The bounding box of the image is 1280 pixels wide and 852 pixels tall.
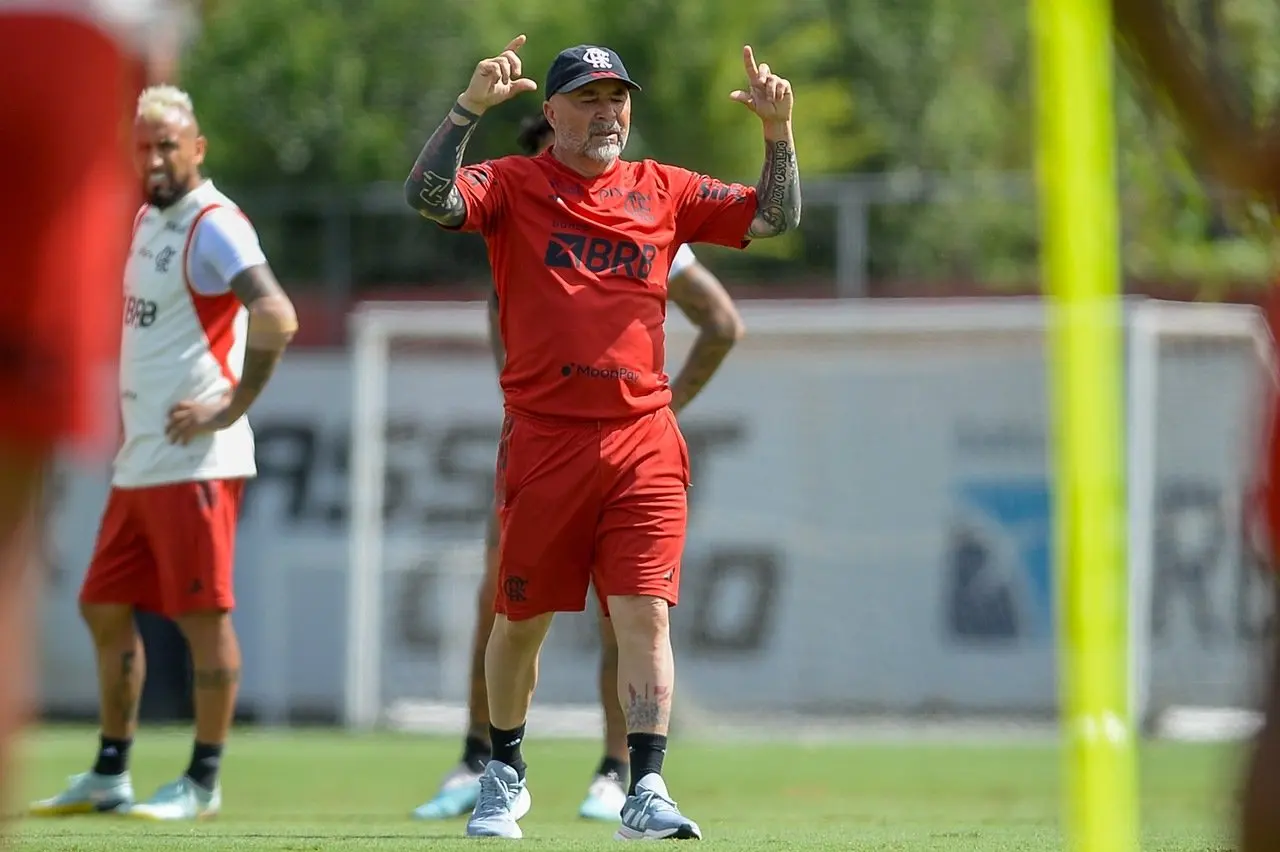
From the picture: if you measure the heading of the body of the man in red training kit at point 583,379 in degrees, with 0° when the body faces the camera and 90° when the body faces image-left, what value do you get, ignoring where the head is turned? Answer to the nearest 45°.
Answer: approximately 0°

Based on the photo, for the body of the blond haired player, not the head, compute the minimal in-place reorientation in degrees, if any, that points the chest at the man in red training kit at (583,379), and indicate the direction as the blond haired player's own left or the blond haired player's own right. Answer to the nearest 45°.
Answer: approximately 90° to the blond haired player's own left

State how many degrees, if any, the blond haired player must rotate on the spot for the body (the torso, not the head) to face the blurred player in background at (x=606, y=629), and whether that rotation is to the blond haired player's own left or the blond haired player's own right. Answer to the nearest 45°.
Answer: approximately 135° to the blond haired player's own left

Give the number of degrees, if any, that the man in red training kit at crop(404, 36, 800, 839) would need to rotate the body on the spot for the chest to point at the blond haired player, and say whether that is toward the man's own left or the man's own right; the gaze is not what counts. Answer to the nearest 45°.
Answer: approximately 135° to the man's own right
